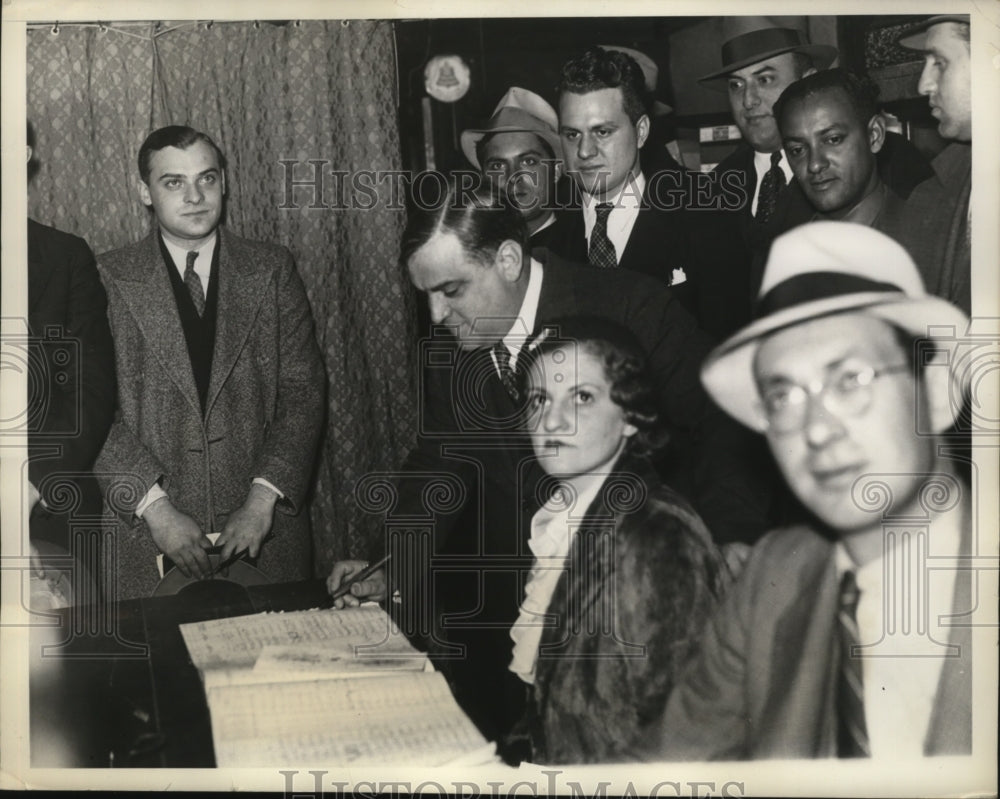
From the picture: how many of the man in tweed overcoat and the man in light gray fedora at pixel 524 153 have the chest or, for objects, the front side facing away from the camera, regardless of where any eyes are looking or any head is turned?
0

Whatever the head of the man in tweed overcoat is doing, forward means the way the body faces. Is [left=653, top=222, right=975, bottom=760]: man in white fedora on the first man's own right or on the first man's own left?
on the first man's own left

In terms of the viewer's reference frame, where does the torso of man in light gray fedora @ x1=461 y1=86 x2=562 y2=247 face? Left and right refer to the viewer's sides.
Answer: facing the viewer and to the left of the viewer

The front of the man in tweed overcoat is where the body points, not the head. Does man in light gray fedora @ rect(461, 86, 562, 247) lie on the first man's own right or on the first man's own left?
on the first man's own left

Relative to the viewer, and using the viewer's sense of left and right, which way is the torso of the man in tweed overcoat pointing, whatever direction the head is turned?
facing the viewer

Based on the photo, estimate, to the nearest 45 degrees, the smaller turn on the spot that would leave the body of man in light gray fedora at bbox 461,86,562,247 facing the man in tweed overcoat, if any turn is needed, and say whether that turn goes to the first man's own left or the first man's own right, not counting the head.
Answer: approximately 45° to the first man's own right
